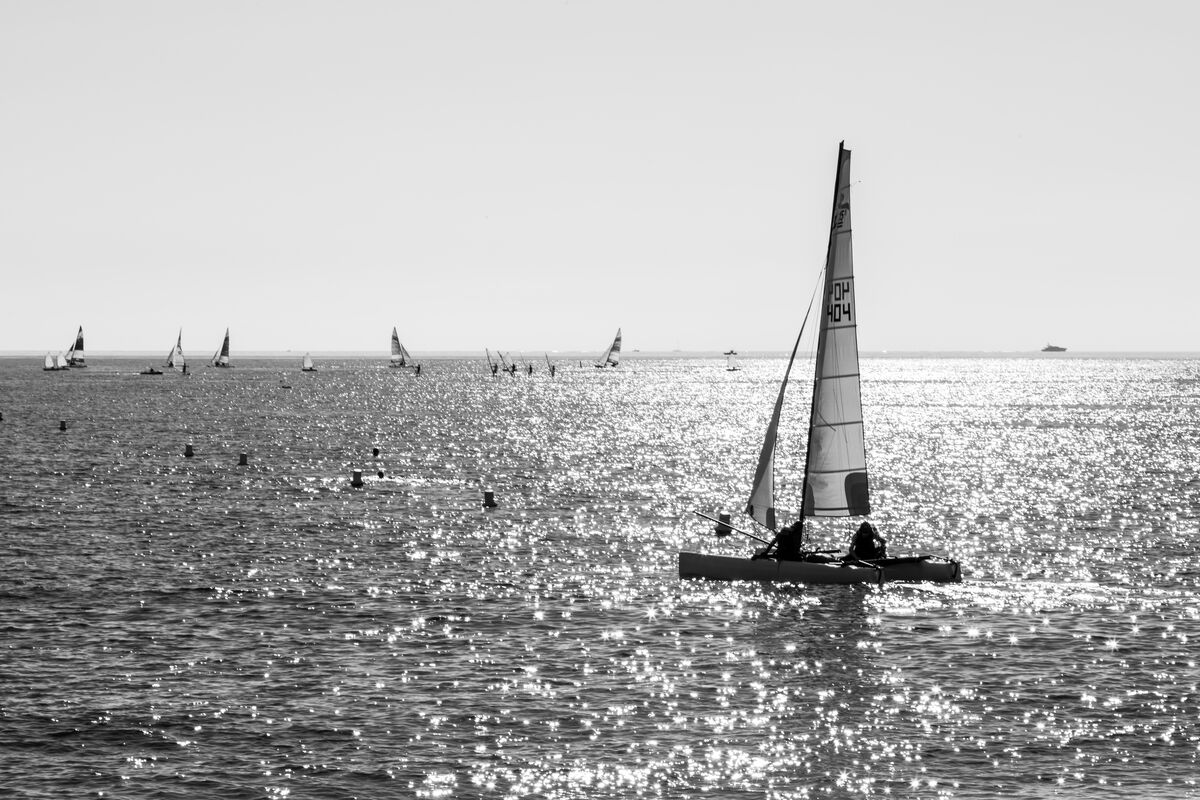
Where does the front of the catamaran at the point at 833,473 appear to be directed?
to the viewer's left
